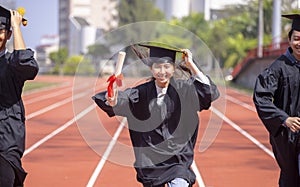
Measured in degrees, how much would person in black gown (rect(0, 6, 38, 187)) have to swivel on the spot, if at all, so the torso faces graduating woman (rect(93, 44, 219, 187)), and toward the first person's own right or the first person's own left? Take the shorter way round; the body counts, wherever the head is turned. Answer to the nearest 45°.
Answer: approximately 90° to the first person's own left

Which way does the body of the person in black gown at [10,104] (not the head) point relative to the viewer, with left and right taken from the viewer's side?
facing the viewer

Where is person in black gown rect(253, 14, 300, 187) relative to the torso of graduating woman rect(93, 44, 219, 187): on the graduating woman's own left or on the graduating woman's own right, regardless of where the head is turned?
on the graduating woman's own left

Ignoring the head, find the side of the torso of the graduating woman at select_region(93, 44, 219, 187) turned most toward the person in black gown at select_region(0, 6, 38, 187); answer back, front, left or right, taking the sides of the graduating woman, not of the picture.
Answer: right

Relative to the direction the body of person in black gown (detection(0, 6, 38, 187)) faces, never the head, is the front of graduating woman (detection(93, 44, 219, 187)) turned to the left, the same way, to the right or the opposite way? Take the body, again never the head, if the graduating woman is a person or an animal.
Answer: the same way

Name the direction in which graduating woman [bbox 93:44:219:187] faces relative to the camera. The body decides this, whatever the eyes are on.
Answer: toward the camera

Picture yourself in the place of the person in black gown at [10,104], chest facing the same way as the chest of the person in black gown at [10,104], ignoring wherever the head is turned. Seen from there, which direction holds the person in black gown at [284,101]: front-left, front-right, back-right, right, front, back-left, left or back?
left

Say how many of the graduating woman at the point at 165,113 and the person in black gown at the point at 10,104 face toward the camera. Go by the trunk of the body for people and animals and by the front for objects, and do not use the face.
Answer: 2

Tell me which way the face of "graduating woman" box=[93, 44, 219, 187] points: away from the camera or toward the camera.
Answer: toward the camera
